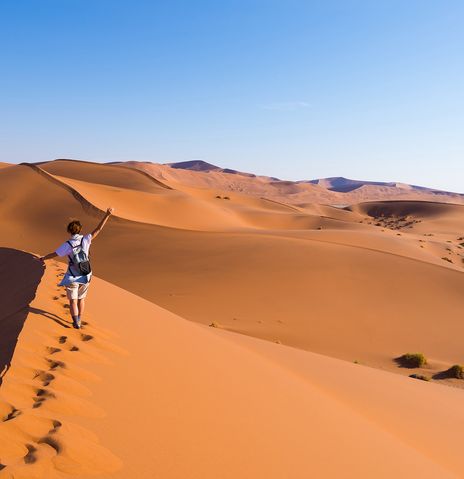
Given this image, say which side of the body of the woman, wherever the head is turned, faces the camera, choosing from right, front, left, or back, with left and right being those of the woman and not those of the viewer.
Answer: back

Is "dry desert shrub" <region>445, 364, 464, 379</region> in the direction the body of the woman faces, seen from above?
no

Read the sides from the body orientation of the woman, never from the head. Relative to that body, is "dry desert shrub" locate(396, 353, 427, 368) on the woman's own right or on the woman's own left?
on the woman's own right
